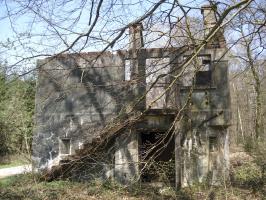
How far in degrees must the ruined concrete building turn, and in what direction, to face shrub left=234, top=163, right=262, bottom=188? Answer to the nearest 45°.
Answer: approximately 90° to its left

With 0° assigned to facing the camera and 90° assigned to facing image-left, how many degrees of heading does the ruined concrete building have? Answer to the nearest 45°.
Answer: approximately 0°
